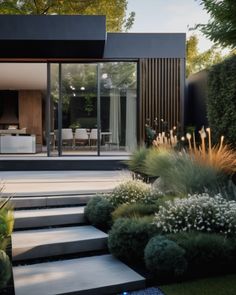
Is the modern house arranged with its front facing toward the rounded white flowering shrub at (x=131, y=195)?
yes

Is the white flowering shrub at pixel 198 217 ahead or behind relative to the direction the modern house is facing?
ahead

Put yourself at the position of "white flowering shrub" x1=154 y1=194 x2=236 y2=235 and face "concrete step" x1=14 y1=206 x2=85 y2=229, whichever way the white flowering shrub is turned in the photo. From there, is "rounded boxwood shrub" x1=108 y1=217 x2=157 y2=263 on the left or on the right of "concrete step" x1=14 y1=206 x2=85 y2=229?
left

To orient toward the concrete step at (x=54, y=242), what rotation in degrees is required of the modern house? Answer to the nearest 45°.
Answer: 0° — it already faces it

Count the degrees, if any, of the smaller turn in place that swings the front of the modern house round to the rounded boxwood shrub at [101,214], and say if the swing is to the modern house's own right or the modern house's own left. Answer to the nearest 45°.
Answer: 0° — it already faces it

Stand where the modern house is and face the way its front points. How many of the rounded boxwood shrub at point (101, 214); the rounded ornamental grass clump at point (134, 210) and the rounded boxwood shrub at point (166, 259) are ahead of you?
3

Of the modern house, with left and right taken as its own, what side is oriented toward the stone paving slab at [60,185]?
front

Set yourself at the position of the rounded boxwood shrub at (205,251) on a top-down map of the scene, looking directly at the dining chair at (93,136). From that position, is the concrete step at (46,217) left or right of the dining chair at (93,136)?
left

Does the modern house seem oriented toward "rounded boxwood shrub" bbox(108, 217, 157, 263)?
yes

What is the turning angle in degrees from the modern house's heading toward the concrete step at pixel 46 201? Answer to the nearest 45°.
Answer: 0° — it already faces it

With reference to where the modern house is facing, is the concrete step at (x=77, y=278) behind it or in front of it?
in front

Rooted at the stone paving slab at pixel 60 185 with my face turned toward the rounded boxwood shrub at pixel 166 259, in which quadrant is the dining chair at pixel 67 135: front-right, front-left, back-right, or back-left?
back-left

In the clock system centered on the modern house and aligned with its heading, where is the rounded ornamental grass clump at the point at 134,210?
The rounded ornamental grass clump is roughly at 12 o'clock from the modern house.

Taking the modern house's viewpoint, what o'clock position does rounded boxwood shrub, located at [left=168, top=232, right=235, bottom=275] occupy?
The rounded boxwood shrub is roughly at 12 o'clock from the modern house.

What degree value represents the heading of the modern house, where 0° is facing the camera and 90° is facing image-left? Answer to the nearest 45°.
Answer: approximately 0°

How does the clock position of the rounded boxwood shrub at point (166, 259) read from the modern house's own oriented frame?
The rounded boxwood shrub is roughly at 12 o'clock from the modern house.
